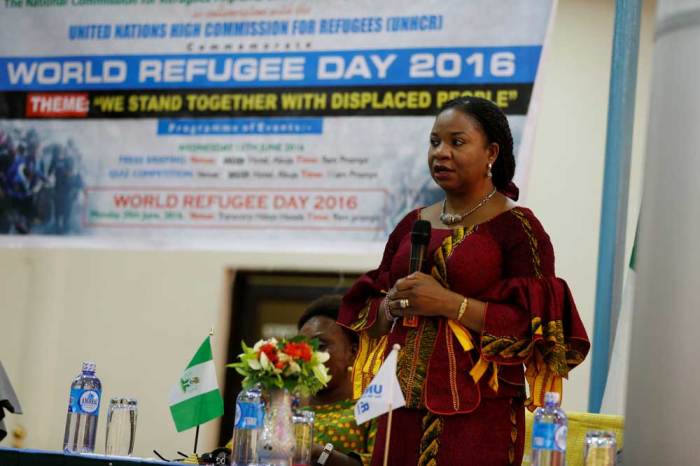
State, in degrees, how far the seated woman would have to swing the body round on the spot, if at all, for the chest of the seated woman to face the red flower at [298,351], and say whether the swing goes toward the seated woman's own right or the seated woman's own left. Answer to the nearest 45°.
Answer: approximately 45° to the seated woman's own left

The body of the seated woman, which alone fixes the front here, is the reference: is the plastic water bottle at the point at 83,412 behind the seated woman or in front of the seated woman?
in front

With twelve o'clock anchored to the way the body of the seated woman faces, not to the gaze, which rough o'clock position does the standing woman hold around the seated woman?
The standing woman is roughly at 10 o'clock from the seated woman.

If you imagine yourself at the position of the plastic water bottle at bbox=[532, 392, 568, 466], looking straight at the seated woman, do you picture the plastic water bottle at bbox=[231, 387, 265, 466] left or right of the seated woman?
left

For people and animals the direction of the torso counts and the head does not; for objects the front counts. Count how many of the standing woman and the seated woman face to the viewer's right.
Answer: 0

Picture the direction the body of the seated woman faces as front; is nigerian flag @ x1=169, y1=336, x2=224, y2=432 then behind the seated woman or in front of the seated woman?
in front

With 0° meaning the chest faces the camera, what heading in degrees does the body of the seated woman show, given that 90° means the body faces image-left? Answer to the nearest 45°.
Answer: approximately 45°

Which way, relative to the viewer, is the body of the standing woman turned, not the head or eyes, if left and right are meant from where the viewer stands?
facing the viewer and to the left of the viewer

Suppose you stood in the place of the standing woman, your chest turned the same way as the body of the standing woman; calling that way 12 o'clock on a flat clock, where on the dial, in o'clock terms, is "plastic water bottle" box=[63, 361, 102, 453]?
The plastic water bottle is roughly at 2 o'clock from the standing woman.

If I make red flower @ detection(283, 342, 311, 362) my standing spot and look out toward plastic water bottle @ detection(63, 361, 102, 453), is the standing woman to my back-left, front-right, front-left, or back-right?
back-right
